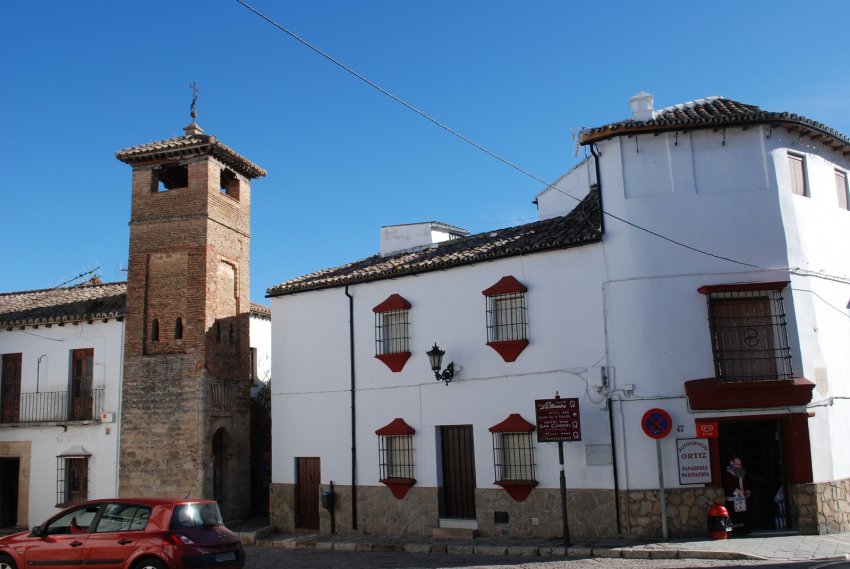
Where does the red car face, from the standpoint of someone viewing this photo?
facing away from the viewer and to the left of the viewer

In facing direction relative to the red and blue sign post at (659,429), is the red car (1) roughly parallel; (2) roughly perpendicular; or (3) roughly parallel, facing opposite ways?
roughly perpendicular

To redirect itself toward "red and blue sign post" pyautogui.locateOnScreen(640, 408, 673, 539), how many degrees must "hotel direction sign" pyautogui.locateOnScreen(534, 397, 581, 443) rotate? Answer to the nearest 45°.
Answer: approximately 90° to its left

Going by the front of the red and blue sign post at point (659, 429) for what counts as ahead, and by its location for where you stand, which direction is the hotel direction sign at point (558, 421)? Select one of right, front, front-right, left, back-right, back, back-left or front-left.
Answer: right

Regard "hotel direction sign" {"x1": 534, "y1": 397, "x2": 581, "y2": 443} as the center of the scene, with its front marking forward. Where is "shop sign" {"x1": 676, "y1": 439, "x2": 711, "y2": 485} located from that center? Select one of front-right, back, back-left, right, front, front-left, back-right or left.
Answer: left

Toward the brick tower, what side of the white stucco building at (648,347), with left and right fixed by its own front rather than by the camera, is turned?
right
